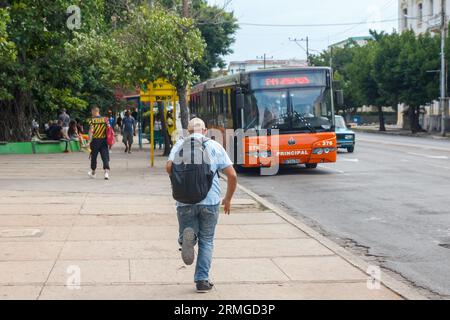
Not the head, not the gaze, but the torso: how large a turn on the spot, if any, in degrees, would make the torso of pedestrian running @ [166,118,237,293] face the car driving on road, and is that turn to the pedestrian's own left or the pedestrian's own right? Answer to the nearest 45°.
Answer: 0° — they already face it

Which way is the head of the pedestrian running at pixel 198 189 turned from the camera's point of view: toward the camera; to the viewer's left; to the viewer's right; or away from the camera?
away from the camera

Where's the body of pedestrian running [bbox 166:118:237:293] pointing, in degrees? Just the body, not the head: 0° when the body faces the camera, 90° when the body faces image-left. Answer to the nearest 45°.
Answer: approximately 180°

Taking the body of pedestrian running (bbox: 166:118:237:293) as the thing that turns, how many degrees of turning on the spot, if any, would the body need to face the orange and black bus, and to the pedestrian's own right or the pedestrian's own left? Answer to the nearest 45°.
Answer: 0° — they already face it
